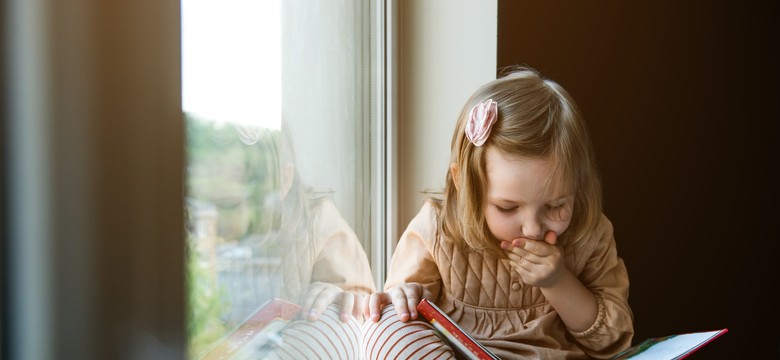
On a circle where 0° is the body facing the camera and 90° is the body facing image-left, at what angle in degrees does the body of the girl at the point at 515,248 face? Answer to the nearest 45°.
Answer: approximately 0°
